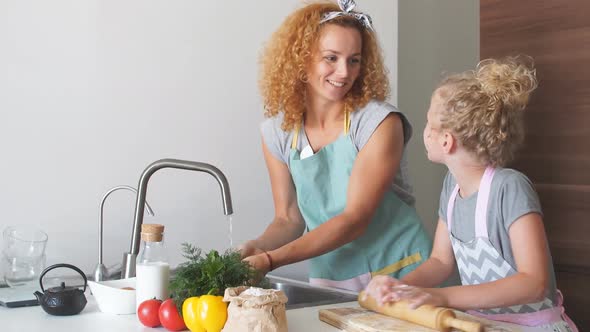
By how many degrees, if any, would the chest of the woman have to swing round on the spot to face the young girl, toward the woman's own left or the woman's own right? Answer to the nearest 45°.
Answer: approximately 90° to the woman's own left

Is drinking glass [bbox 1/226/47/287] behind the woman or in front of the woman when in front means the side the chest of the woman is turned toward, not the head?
in front

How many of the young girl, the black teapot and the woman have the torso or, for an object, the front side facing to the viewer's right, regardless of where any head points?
0

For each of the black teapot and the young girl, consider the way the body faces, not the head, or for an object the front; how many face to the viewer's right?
0

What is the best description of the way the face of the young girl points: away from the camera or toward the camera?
away from the camera

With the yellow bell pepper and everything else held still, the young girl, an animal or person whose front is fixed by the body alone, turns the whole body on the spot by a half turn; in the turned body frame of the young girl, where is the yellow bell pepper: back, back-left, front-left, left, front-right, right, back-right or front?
back

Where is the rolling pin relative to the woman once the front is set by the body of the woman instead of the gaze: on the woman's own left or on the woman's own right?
on the woman's own left

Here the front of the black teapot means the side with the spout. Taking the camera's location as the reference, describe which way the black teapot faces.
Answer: facing to the left of the viewer

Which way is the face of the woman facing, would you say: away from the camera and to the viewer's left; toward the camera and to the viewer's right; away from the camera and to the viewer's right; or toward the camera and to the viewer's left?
toward the camera and to the viewer's right

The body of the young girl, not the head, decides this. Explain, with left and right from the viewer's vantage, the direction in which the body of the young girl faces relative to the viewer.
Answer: facing the viewer and to the left of the viewer

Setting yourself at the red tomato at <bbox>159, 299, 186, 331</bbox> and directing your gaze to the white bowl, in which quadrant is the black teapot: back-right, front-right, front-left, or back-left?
front-left
